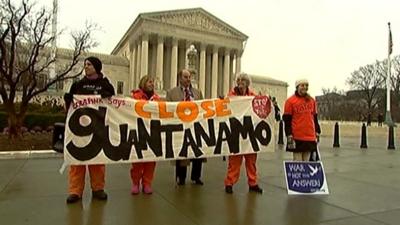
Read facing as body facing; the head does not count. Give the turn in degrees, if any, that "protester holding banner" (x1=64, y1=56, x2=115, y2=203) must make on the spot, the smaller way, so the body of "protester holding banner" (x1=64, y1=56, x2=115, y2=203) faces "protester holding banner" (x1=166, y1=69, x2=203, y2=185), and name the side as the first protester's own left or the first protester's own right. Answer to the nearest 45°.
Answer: approximately 90° to the first protester's own left

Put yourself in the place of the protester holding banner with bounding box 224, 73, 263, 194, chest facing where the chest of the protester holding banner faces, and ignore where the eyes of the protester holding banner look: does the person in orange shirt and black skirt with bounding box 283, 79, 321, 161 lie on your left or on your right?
on your left

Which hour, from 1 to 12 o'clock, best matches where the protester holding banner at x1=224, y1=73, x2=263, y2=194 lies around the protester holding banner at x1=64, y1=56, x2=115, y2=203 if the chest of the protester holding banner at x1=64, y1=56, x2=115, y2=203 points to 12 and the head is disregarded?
the protester holding banner at x1=224, y1=73, x2=263, y2=194 is roughly at 9 o'clock from the protester holding banner at x1=64, y1=56, x2=115, y2=203.

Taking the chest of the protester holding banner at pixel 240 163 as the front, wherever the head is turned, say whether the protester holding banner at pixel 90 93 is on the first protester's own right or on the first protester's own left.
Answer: on the first protester's own right

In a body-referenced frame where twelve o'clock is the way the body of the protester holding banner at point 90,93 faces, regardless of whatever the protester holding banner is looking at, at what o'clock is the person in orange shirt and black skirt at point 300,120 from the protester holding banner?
The person in orange shirt and black skirt is roughly at 9 o'clock from the protester holding banner.

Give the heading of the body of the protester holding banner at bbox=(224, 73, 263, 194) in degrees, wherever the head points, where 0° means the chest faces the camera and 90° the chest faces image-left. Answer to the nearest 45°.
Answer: approximately 0°

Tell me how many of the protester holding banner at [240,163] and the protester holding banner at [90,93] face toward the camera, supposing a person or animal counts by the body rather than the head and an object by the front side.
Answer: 2
